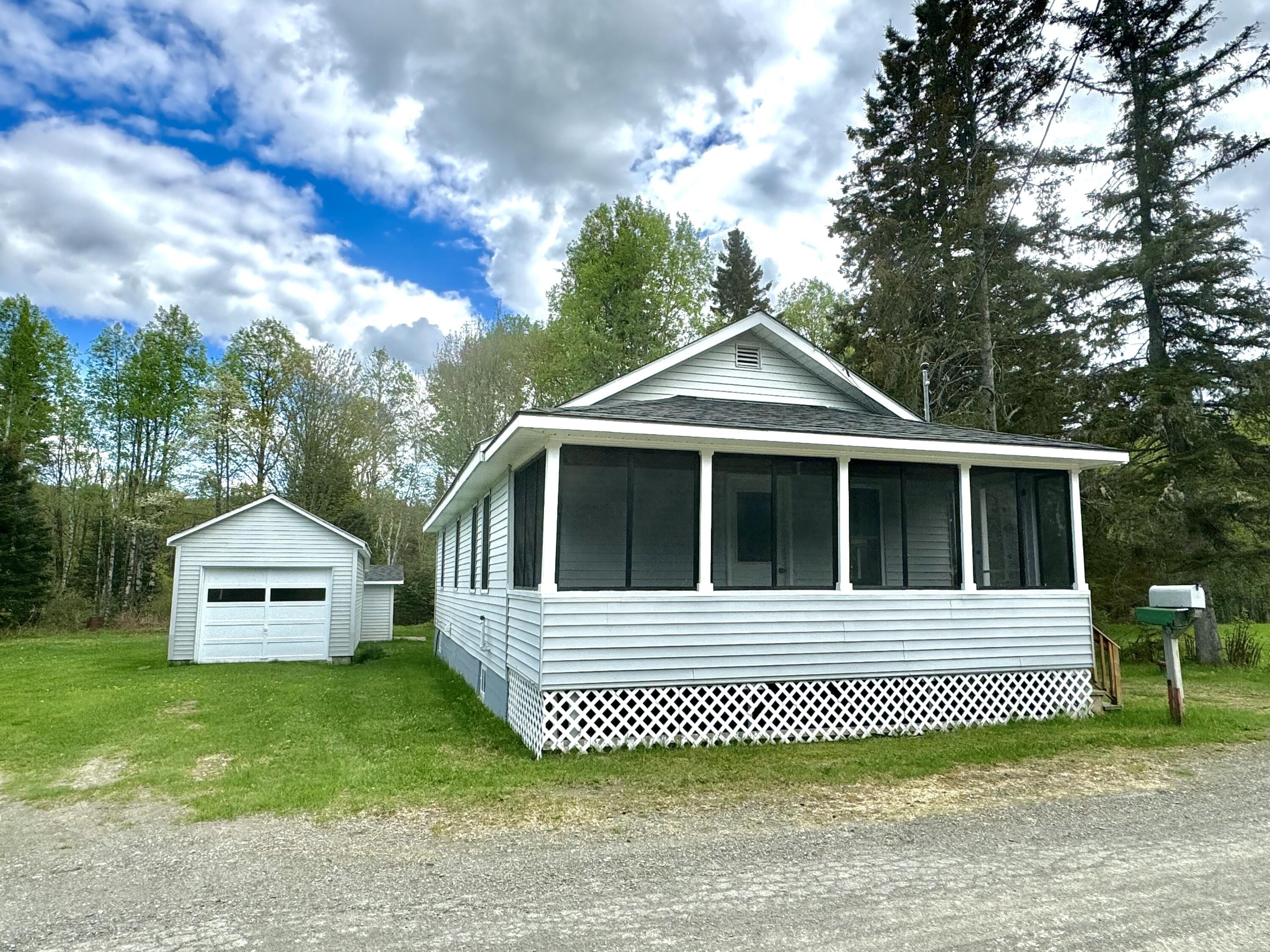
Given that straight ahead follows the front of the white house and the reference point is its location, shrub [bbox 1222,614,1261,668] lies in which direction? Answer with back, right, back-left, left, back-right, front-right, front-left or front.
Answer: left

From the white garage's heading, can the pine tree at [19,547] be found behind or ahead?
behind

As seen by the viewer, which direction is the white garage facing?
toward the camera

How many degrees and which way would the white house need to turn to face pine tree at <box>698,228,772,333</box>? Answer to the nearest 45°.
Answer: approximately 135° to its left

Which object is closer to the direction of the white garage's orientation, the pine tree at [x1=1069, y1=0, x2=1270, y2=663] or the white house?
the white house

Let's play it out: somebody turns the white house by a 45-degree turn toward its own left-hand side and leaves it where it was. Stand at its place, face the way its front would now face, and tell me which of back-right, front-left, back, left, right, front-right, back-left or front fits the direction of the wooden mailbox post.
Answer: front

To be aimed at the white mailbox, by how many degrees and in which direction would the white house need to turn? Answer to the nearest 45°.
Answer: approximately 45° to its left

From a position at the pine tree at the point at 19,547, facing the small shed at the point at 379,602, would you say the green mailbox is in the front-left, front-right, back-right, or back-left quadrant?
front-right

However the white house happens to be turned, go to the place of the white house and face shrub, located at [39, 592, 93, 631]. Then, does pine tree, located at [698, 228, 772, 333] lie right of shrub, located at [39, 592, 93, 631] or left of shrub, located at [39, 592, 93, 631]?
right
